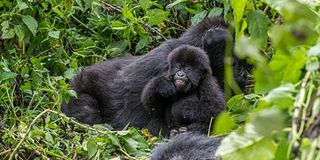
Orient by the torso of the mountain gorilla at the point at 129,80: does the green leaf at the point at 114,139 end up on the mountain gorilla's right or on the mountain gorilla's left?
on the mountain gorilla's right

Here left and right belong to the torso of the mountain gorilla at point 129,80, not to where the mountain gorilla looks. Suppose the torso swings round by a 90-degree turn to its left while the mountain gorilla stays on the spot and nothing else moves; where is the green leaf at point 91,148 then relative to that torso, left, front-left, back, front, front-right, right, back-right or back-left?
back

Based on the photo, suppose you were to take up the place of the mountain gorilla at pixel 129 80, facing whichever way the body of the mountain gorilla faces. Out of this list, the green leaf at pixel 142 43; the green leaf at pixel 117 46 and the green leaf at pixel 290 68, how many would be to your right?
1

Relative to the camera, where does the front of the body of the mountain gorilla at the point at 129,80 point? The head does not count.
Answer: to the viewer's right

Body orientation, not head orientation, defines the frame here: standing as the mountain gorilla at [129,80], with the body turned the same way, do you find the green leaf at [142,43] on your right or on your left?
on your left
